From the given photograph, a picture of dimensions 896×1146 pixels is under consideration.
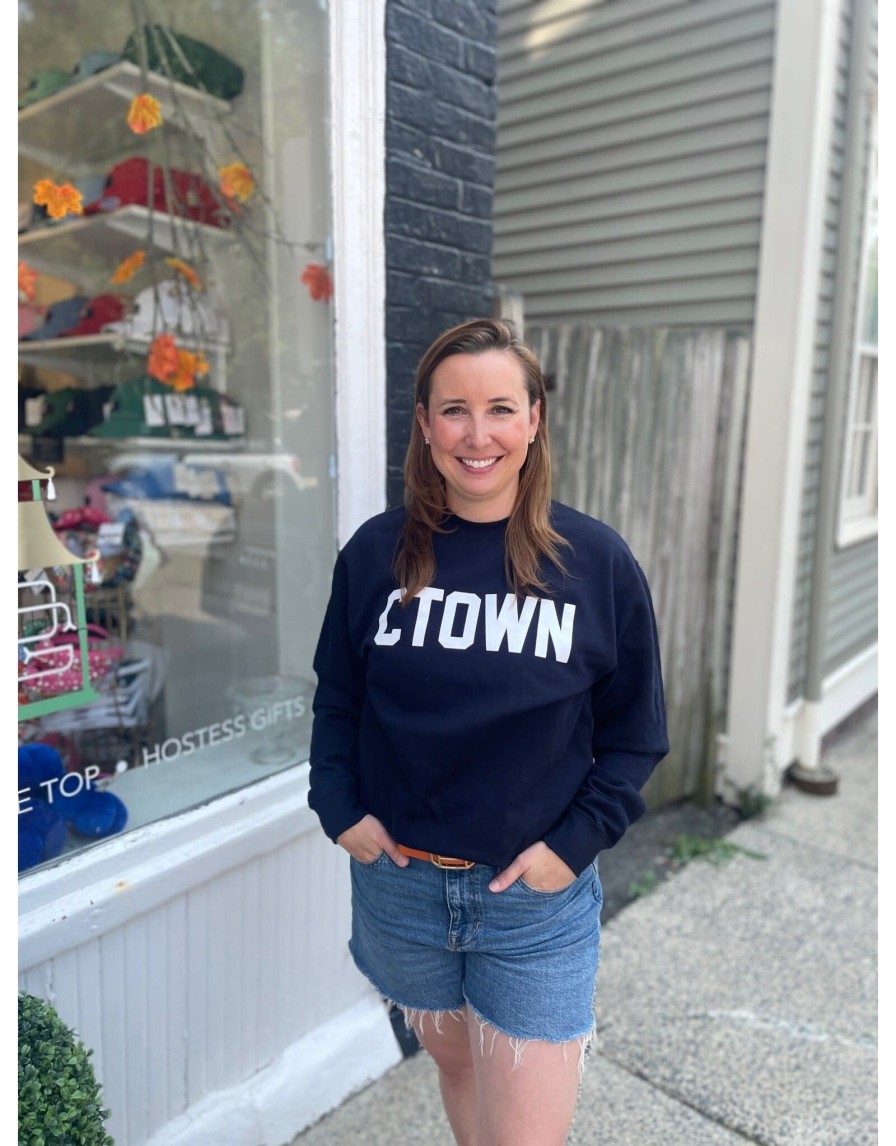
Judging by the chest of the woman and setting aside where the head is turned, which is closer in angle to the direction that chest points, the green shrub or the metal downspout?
the green shrub

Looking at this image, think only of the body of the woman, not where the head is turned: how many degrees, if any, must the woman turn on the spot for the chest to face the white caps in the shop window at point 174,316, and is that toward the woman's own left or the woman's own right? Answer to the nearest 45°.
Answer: approximately 135° to the woman's own right

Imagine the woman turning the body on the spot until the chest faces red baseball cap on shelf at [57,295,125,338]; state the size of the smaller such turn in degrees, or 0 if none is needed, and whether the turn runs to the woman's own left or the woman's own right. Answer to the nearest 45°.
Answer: approximately 135° to the woman's own right

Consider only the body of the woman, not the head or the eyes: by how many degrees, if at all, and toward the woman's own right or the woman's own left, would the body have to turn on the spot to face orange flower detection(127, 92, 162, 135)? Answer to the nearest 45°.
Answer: approximately 135° to the woman's own right

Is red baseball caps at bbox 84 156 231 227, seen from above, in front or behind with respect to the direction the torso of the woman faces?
behind

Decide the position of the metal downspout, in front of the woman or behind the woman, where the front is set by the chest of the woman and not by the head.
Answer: behind

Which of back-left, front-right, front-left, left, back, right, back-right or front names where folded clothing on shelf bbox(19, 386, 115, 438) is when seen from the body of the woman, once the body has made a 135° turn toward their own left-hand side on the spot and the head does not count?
left

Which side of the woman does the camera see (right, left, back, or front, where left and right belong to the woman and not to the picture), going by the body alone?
front
